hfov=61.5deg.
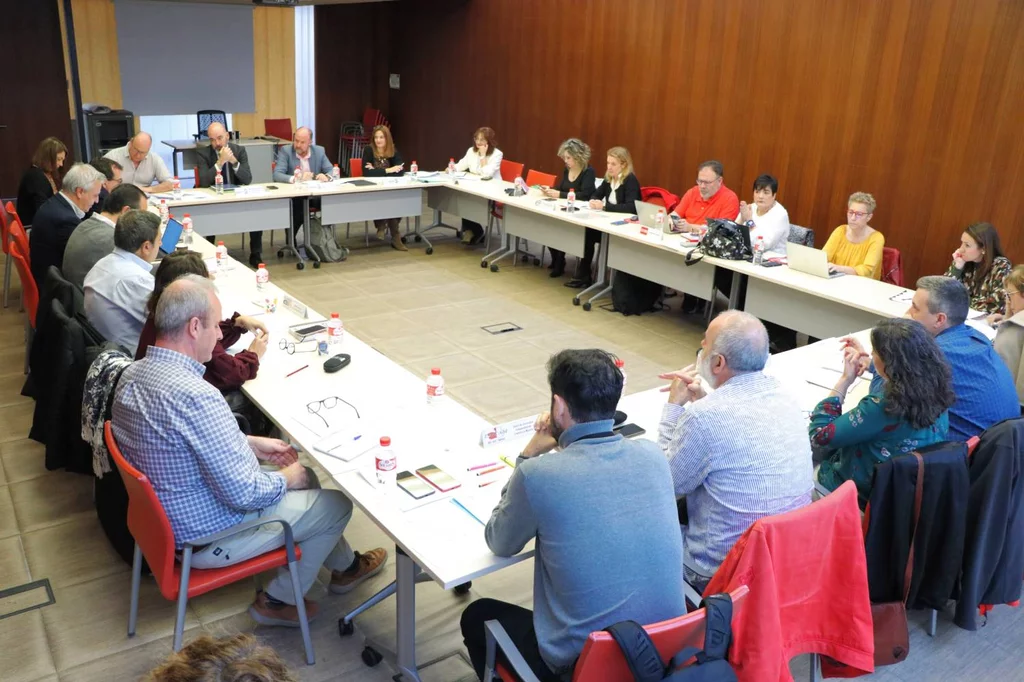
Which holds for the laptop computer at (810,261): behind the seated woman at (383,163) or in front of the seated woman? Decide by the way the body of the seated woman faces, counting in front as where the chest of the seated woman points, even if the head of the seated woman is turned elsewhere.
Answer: in front

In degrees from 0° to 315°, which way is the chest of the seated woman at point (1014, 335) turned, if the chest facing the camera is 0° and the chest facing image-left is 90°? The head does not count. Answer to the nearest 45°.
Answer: approximately 90°

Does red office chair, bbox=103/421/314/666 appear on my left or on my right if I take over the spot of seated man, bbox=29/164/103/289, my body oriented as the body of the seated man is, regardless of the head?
on my right

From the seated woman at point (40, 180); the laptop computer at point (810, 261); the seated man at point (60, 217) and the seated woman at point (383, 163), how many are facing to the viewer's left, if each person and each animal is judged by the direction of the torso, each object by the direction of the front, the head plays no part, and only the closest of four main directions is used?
0

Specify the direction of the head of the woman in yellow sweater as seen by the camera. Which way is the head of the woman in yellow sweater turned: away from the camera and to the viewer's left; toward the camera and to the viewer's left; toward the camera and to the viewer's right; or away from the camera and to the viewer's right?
toward the camera and to the viewer's left

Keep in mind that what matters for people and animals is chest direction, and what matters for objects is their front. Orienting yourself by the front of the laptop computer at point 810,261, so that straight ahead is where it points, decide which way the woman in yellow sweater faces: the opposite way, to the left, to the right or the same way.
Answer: the opposite way

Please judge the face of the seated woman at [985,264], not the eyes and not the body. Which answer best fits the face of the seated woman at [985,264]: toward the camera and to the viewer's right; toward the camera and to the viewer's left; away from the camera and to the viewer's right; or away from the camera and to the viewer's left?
toward the camera and to the viewer's left

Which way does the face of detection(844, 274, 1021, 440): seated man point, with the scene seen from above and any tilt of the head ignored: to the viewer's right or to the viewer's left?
to the viewer's left

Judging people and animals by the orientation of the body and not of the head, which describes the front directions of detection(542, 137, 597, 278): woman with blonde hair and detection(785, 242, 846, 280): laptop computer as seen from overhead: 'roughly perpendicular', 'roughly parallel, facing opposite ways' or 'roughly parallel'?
roughly parallel, facing opposite ways

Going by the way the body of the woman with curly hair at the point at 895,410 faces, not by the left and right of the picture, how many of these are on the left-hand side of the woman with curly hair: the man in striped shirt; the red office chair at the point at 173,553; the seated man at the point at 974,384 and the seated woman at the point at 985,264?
2

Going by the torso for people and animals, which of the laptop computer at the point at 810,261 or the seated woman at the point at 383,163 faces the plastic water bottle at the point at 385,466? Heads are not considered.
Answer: the seated woman

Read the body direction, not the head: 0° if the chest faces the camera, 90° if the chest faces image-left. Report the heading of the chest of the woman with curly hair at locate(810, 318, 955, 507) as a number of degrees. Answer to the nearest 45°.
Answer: approximately 135°

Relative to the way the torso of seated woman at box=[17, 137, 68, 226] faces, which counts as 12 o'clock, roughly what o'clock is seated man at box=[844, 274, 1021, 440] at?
The seated man is roughly at 2 o'clock from the seated woman.

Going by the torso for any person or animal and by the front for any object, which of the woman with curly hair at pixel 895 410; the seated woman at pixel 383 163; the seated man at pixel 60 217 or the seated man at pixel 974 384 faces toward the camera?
the seated woman

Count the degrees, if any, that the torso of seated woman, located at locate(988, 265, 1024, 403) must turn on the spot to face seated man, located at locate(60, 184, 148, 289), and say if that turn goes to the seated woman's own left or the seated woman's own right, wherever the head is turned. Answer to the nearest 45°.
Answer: approximately 45° to the seated woman's own left

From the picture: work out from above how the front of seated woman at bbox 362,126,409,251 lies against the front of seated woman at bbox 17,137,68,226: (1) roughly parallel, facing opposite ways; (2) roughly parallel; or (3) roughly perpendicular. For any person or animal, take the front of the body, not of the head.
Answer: roughly perpendicular
